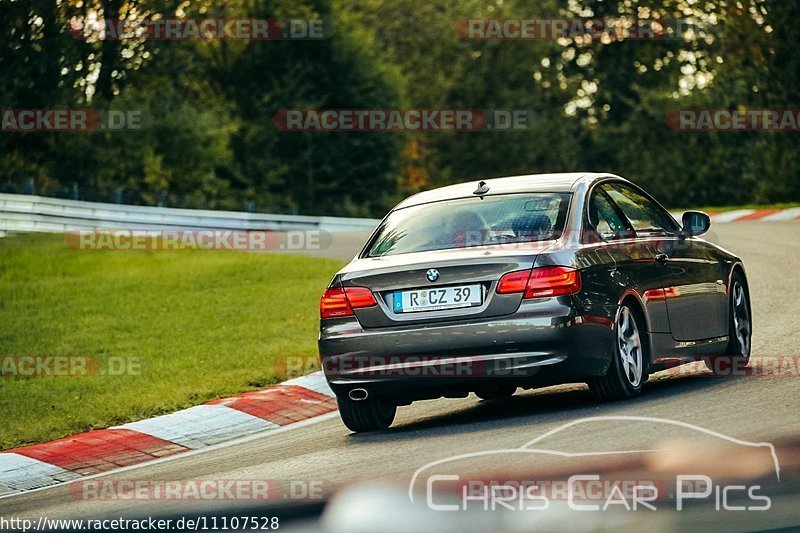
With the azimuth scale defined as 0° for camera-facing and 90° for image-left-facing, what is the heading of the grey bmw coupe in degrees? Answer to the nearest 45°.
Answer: approximately 225°
